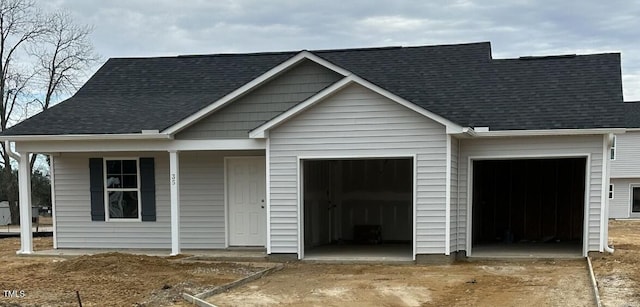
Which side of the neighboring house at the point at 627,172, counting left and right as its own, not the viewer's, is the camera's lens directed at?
front

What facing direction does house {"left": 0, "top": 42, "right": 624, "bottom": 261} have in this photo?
toward the camera

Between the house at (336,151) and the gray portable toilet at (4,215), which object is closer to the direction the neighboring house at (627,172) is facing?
the house

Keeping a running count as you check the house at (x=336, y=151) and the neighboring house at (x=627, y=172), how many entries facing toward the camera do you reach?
2

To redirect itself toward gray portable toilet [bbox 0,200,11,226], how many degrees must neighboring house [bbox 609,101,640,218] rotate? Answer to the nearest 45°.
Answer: approximately 45° to its right

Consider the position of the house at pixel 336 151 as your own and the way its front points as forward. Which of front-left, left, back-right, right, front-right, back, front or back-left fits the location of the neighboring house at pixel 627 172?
back-left
